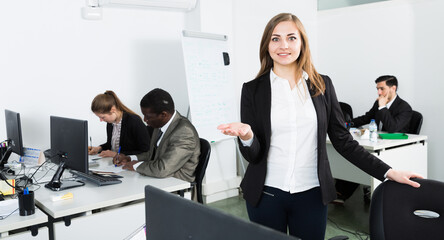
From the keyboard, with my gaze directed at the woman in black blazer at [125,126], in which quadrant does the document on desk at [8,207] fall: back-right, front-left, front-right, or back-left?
back-left

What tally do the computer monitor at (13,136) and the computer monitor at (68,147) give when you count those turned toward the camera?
0

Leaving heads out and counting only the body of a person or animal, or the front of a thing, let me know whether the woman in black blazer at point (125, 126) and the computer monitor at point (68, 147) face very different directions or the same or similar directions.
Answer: very different directions

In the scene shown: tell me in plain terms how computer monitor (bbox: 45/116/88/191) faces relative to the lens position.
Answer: facing away from the viewer and to the right of the viewer

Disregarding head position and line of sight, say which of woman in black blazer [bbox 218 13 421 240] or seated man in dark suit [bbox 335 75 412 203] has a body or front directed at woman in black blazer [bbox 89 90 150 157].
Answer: the seated man in dark suit

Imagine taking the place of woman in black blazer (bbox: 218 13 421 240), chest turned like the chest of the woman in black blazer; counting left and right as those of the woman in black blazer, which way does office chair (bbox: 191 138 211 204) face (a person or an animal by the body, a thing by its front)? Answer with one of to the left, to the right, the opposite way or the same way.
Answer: to the right

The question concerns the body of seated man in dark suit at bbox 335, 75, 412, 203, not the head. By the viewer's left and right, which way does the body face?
facing the viewer and to the left of the viewer

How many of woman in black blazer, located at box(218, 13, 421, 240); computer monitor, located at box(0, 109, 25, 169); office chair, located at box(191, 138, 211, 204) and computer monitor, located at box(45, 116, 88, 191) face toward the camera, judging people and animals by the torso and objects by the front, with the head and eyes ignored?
1

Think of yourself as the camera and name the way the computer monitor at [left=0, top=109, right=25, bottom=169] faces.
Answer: facing away from the viewer and to the right of the viewer

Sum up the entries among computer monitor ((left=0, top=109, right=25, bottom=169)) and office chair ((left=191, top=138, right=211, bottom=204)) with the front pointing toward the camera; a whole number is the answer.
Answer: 0

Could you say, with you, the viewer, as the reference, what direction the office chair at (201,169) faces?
facing to the left of the viewer

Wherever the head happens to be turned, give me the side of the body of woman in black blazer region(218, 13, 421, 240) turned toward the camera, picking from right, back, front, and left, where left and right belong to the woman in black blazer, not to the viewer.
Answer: front

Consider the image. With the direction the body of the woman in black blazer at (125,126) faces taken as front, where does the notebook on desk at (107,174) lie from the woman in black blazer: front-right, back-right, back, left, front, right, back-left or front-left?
front-left

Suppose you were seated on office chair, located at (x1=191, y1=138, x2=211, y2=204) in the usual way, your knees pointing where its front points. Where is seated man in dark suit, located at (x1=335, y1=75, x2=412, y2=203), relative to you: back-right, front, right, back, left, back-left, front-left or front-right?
back-right

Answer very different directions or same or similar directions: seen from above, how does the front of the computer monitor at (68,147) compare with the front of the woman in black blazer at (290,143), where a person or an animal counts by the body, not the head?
very different directions

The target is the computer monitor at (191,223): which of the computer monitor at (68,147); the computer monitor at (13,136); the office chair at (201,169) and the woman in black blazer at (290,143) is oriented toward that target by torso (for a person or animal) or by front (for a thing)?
the woman in black blazer

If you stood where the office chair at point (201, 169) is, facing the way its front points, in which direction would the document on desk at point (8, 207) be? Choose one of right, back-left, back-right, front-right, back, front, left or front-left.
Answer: front-left

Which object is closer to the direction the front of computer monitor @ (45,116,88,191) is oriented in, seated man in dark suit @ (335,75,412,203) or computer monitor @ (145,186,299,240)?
the seated man in dark suit
